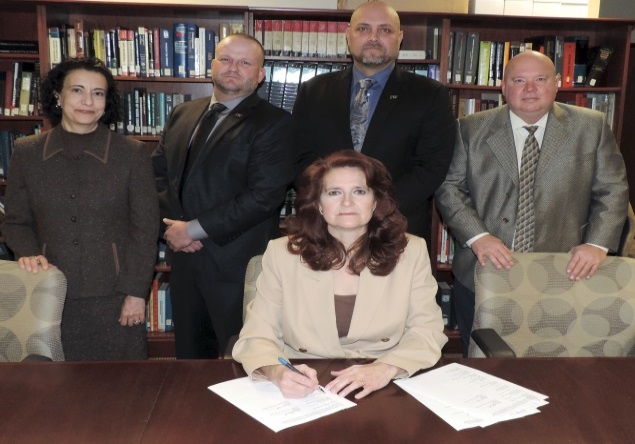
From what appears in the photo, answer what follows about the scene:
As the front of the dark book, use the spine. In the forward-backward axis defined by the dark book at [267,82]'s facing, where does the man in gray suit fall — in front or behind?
in front

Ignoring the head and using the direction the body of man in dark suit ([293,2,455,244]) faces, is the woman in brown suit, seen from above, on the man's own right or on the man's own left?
on the man's own right

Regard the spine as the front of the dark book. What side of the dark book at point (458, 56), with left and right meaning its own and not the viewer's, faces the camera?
front

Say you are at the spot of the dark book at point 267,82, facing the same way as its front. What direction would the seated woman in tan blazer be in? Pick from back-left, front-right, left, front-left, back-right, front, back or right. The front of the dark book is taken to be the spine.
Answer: front

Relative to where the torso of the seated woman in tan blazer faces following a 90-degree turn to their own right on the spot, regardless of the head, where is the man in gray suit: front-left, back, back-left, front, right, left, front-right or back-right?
back-right

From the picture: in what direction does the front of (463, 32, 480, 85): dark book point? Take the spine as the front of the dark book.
toward the camera

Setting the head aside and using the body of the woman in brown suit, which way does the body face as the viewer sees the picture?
toward the camera

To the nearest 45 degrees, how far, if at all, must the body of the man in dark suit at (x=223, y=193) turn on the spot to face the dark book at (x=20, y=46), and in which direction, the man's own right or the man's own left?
approximately 90° to the man's own right

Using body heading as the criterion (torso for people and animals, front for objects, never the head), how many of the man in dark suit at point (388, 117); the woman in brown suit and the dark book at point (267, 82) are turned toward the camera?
3

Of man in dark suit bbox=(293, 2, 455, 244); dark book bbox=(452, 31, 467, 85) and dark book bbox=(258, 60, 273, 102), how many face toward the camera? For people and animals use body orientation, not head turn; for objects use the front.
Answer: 3

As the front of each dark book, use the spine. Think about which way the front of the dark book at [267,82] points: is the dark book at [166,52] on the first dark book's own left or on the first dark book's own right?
on the first dark book's own right

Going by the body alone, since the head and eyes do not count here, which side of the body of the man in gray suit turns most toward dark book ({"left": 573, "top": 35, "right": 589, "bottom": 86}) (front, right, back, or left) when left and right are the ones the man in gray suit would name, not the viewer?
back

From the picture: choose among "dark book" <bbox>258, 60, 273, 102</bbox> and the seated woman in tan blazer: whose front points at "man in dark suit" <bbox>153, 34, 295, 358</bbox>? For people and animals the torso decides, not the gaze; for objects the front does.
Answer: the dark book

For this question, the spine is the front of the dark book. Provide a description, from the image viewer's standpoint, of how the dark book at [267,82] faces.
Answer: facing the viewer
